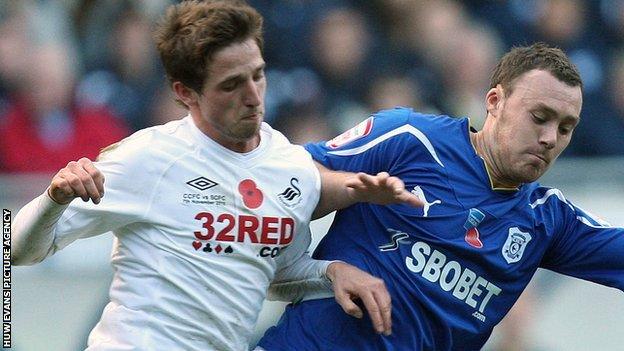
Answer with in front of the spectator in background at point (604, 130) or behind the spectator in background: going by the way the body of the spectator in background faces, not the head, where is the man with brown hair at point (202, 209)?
in front

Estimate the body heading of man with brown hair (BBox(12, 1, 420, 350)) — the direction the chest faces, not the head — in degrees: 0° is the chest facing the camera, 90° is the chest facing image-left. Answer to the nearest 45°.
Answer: approximately 315°

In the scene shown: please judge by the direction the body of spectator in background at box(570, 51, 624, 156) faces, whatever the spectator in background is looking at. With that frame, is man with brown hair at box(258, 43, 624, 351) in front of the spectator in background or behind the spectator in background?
in front

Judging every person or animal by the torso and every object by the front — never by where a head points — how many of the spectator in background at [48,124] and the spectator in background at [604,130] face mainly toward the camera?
2

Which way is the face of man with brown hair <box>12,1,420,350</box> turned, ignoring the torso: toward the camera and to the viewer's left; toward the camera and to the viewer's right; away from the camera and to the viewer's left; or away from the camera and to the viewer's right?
toward the camera and to the viewer's right

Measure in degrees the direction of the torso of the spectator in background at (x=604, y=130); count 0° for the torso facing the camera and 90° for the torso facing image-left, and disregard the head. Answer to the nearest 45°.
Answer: approximately 0°

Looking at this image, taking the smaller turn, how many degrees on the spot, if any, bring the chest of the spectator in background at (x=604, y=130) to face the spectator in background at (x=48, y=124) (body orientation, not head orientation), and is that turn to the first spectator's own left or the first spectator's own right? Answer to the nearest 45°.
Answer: approximately 45° to the first spectator's own right

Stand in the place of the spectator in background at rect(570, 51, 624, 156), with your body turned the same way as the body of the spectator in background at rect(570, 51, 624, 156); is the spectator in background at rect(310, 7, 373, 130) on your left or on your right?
on your right

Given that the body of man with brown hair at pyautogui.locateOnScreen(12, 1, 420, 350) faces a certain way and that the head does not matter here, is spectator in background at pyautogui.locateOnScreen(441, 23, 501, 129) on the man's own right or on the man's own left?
on the man's own left
